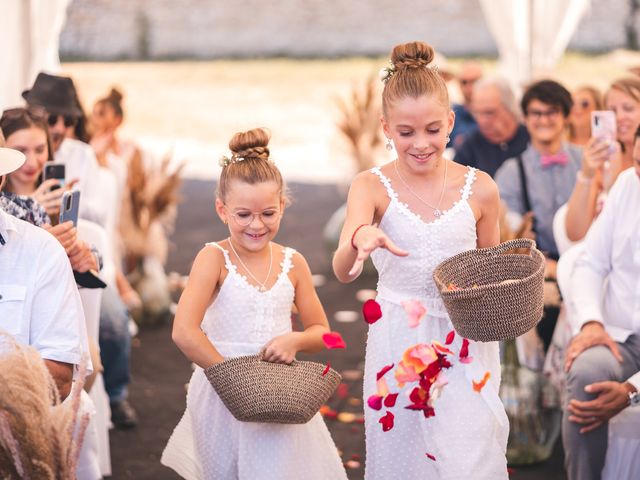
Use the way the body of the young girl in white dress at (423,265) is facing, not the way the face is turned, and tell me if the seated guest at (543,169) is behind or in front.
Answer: behind

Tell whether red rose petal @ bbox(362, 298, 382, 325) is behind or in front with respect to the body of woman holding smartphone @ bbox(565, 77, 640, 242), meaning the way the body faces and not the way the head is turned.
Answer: in front

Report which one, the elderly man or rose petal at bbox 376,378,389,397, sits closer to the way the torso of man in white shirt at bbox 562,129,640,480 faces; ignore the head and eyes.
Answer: the rose petal

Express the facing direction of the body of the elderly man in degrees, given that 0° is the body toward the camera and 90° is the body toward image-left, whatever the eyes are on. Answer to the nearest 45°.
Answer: approximately 45°

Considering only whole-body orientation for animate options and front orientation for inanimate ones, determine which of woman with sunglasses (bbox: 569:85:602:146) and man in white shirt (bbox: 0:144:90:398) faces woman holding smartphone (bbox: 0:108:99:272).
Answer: the woman with sunglasses

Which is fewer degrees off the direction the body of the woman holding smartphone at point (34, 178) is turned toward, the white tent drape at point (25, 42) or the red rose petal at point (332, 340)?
the red rose petal

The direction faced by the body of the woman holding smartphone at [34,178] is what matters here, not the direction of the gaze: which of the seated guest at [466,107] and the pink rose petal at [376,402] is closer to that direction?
the pink rose petal

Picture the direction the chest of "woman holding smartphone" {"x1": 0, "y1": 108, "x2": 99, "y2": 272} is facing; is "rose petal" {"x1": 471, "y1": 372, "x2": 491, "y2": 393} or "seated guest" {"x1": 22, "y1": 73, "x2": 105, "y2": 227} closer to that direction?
the rose petal

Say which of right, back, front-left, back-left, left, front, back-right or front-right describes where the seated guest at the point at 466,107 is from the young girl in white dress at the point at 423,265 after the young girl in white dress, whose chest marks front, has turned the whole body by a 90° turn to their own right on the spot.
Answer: right

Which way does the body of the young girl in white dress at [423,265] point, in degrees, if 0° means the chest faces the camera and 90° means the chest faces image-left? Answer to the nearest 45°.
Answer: approximately 0°
